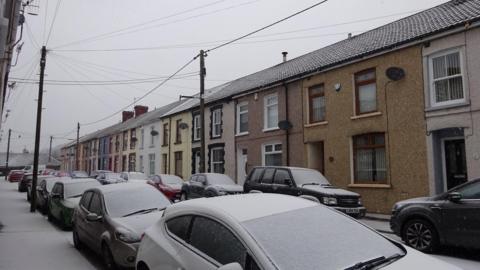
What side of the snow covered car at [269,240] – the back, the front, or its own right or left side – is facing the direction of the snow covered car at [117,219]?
back

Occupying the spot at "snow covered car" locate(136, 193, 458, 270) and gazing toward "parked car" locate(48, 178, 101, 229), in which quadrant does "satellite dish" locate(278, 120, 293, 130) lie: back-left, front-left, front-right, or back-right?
front-right

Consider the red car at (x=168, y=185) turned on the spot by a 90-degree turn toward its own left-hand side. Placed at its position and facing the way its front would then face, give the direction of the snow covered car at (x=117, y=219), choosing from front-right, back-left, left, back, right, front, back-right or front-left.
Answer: back-right

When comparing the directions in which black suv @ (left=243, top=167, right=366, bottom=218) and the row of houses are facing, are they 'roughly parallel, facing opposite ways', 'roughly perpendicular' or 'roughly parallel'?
roughly perpendicular

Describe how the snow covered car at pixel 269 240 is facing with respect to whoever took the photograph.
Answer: facing the viewer and to the right of the viewer

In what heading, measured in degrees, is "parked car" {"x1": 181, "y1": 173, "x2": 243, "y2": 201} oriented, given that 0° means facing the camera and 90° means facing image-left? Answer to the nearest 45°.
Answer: approximately 315°

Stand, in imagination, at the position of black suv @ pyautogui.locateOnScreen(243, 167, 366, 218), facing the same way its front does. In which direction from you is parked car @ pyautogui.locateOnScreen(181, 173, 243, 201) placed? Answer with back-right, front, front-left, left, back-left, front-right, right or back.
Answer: back

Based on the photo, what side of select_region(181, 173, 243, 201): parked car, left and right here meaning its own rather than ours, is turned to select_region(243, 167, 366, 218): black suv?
front

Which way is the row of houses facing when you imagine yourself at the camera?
facing the viewer and to the left of the viewer

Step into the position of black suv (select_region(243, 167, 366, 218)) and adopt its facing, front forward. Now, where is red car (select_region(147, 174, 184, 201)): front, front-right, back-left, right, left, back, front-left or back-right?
back

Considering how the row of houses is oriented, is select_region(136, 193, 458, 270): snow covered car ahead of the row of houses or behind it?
ahead
